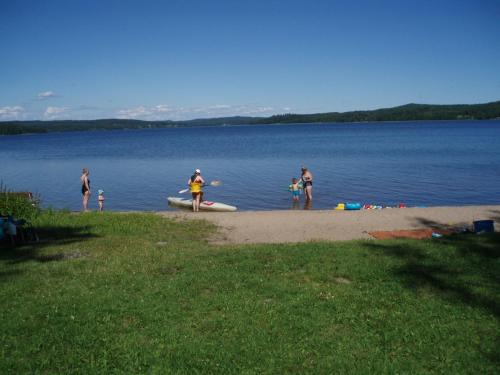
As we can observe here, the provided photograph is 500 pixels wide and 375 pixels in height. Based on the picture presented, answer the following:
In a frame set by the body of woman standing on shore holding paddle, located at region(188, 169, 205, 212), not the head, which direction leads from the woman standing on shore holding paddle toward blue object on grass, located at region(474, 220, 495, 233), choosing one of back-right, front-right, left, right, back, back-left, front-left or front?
back-right

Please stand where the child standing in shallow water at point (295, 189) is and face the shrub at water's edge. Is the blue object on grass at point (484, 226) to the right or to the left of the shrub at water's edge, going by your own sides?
left

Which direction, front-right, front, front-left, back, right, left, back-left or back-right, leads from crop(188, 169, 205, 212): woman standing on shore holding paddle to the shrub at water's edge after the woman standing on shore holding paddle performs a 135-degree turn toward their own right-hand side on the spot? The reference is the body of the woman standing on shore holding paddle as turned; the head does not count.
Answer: right

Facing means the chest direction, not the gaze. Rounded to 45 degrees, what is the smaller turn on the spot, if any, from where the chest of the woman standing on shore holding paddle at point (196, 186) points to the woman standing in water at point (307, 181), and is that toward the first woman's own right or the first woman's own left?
approximately 45° to the first woman's own right

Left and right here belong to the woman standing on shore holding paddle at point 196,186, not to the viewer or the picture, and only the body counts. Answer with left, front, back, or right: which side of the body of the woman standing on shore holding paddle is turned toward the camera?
back

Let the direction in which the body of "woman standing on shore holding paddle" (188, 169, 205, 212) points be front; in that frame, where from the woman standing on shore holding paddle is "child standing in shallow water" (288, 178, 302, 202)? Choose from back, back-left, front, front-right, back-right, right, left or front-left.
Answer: front-right
